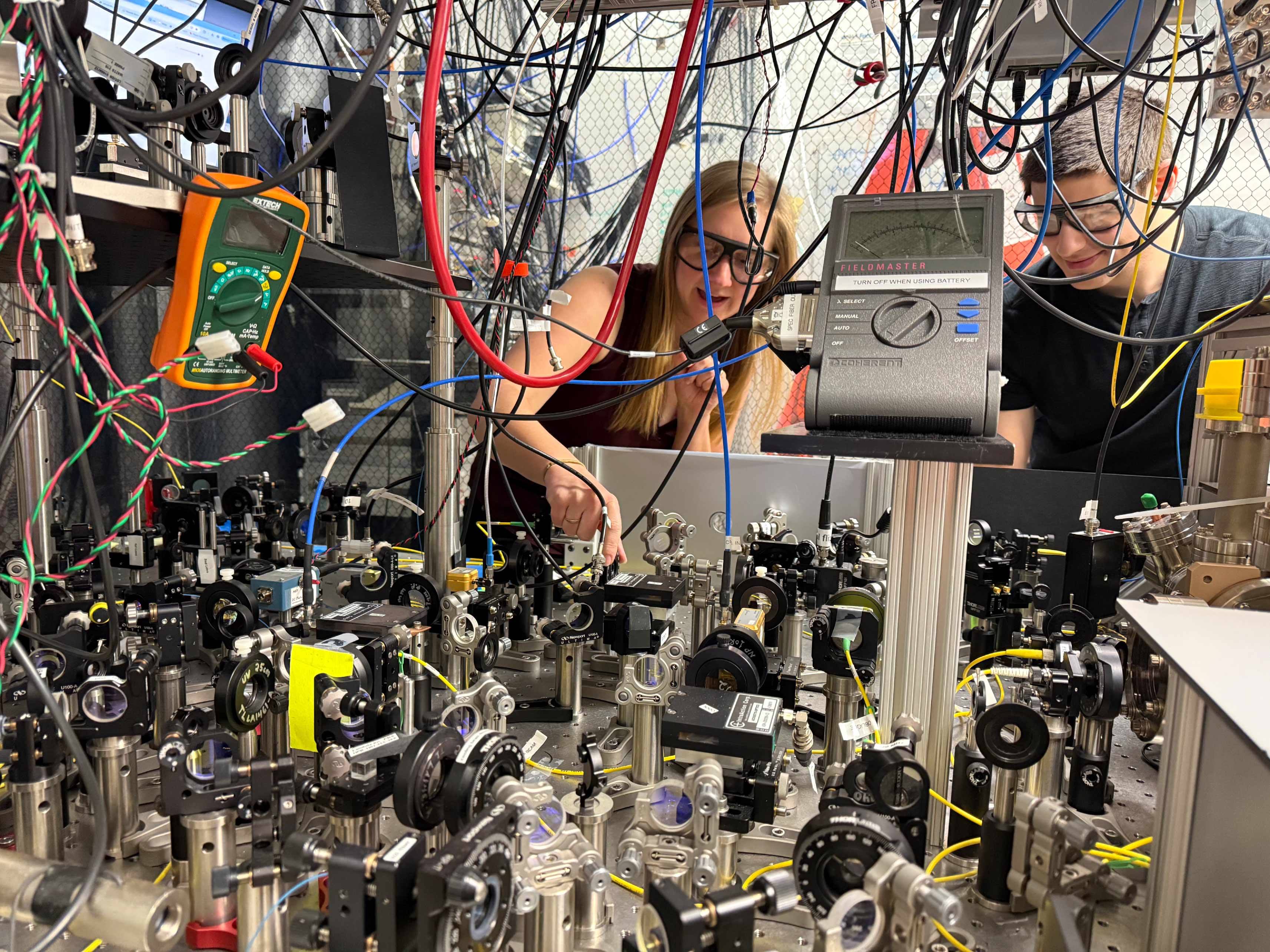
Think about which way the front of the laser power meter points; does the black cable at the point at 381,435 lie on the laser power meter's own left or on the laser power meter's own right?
on the laser power meter's own right

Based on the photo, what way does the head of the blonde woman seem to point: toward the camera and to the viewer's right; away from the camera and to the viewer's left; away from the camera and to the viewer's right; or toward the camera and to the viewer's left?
toward the camera and to the viewer's left

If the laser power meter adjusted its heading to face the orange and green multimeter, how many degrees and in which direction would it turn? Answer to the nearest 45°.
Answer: approximately 90° to its right

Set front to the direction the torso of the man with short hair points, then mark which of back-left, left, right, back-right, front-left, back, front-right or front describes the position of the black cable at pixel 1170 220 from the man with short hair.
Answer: front-left

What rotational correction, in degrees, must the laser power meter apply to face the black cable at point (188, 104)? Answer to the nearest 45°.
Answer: approximately 45° to its right

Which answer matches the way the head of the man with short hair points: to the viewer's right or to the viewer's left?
to the viewer's left

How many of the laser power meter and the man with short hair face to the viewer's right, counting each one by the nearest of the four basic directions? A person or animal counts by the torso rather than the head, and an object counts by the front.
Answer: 0

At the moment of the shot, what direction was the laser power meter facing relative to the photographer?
facing the viewer

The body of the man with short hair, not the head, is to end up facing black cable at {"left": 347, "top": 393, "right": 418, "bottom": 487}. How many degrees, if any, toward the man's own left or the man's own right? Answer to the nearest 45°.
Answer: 0° — they already face it

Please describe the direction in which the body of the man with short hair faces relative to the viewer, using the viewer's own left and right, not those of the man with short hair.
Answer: facing the viewer and to the left of the viewer

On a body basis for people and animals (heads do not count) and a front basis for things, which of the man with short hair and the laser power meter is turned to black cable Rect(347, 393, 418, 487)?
the man with short hair
